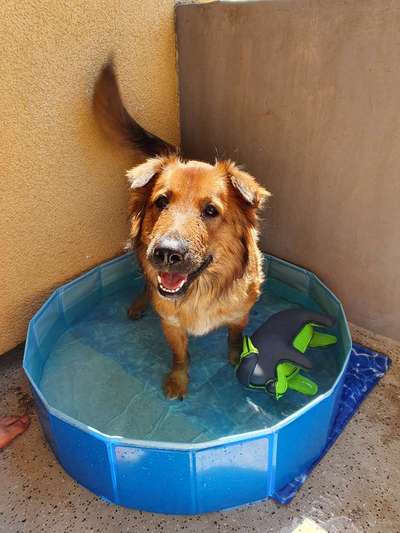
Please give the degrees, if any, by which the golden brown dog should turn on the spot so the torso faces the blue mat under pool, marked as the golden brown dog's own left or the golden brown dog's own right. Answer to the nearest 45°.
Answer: approximately 90° to the golden brown dog's own left

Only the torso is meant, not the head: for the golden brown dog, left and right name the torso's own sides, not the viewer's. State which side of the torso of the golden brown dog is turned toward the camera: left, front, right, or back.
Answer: front
